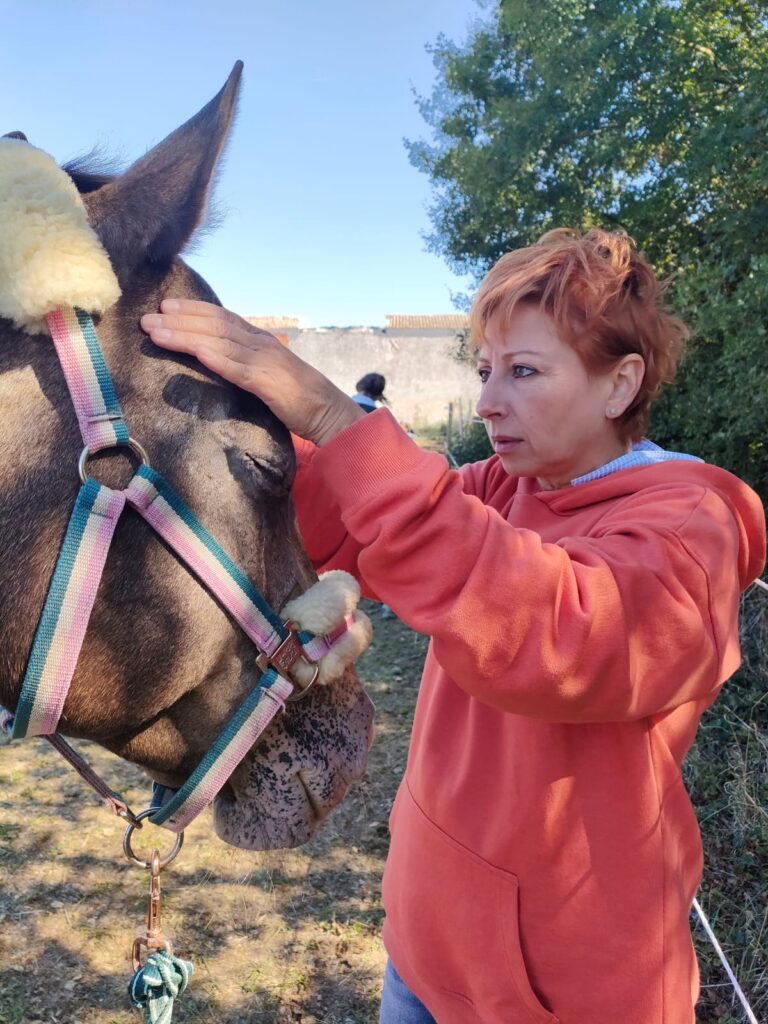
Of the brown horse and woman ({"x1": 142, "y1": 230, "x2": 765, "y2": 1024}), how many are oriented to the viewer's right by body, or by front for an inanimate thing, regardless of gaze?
1

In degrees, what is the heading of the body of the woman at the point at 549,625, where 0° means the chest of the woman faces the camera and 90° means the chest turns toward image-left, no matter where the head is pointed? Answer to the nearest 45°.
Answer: approximately 45°

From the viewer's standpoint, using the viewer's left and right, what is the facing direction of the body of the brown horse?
facing to the right of the viewer

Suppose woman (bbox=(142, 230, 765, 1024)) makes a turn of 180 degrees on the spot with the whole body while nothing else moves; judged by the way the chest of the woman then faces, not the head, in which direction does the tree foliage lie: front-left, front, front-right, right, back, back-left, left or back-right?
front-left
